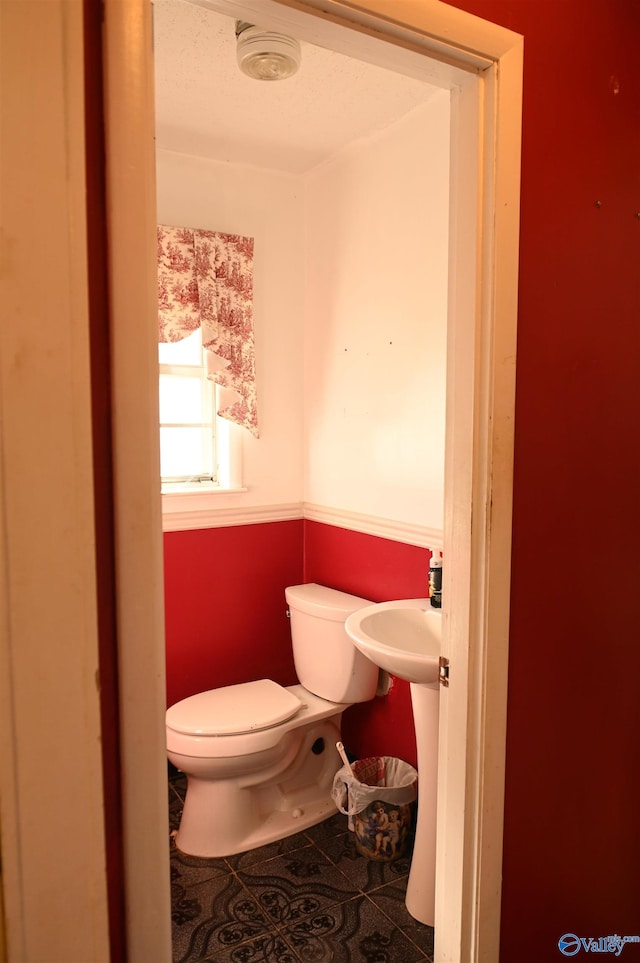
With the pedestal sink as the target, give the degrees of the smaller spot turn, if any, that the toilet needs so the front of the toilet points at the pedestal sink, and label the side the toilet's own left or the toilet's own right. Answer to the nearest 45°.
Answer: approximately 90° to the toilet's own left

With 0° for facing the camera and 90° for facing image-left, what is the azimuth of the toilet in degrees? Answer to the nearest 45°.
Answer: approximately 45°
